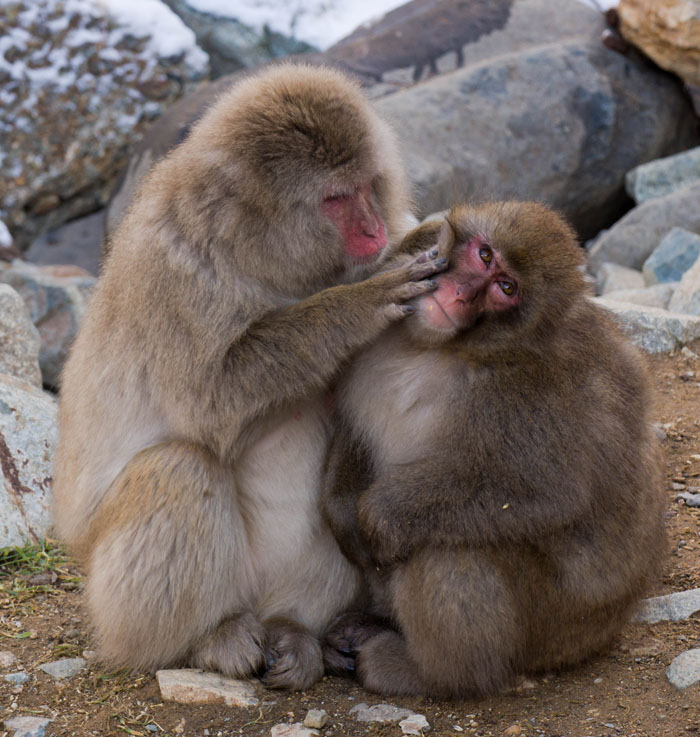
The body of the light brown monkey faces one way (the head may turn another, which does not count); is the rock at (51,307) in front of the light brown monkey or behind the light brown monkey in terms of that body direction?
behind

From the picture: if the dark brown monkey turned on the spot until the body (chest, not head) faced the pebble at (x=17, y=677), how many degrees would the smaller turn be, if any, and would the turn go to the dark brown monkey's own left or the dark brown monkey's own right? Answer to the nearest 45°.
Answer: approximately 45° to the dark brown monkey's own right

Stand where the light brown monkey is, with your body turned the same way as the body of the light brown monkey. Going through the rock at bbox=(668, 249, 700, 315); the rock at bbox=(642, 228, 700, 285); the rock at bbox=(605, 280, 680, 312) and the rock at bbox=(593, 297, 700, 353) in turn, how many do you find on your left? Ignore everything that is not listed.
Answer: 4

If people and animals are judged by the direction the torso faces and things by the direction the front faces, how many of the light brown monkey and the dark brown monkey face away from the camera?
0

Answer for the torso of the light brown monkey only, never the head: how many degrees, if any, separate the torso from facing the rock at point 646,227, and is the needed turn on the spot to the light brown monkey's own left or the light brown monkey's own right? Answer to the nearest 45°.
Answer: approximately 90° to the light brown monkey's own left

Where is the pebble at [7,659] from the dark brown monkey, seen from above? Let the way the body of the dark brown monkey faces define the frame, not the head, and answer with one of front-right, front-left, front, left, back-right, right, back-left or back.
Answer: front-right

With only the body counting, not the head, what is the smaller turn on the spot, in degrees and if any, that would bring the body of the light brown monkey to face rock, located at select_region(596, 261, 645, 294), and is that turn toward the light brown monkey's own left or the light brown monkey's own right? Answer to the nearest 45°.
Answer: approximately 90° to the light brown monkey's own left

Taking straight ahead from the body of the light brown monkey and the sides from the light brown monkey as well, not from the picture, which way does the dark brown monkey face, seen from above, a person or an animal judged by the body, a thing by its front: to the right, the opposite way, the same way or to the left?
to the right

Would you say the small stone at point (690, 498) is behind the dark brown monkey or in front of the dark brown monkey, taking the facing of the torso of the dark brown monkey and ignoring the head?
behind

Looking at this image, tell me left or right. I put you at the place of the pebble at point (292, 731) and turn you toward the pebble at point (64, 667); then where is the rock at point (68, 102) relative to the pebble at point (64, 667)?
right

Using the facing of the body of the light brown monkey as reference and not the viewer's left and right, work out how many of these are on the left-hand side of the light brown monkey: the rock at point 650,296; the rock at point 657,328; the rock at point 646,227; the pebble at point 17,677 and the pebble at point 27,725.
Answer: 3

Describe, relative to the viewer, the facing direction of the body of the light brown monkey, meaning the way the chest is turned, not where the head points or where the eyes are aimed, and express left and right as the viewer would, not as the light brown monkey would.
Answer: facing the viewer and to the right of the viewer

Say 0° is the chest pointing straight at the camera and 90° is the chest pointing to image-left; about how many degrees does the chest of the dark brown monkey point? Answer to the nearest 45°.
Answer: approximately 45°
